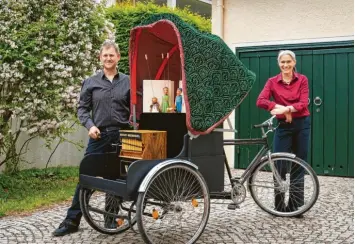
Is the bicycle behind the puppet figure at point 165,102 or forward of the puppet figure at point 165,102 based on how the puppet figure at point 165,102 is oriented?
behind

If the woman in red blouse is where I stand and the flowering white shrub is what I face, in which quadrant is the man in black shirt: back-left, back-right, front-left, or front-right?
front-left

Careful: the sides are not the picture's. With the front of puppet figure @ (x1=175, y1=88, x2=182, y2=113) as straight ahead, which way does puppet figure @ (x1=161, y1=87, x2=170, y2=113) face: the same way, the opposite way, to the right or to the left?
the same way

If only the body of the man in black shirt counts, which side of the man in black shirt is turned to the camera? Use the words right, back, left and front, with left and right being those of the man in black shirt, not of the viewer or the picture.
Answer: front

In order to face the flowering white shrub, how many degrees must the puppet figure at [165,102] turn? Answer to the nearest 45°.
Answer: approximately 90° to its right

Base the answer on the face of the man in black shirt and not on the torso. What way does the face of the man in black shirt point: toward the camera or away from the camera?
toward the camera

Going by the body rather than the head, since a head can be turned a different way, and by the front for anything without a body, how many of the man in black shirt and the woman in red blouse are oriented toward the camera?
2

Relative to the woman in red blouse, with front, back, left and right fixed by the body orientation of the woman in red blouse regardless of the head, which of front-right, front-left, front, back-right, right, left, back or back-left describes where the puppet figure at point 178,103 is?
front-right

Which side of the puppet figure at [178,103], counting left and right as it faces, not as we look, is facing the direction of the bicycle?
back

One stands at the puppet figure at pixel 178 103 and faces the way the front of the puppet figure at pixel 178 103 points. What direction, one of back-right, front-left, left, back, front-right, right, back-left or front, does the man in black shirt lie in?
front-right

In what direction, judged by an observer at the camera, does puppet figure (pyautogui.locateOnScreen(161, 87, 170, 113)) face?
facing the viewer and to the left of the viewer

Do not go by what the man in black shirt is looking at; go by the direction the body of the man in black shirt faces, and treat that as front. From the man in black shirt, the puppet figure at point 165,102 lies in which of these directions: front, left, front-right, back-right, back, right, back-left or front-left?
left

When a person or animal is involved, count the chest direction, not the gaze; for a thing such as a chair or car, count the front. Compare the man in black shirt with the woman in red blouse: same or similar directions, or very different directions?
same or similar directions

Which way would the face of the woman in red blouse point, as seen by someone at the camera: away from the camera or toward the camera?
toward the camera

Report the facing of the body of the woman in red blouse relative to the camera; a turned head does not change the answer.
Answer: toward the camera
